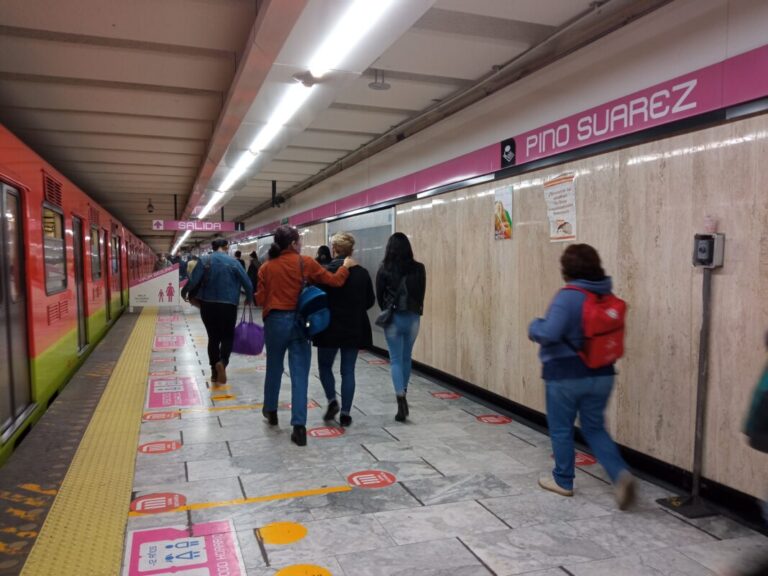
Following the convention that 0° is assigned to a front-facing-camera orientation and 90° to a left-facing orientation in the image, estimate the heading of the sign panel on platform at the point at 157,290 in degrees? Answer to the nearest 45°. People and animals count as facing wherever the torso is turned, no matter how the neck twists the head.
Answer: approximately 0°

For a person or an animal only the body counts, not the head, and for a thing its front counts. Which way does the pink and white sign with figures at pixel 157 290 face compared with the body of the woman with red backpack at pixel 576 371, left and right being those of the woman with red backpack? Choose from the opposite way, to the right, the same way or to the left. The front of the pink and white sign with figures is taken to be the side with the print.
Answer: the opposite way

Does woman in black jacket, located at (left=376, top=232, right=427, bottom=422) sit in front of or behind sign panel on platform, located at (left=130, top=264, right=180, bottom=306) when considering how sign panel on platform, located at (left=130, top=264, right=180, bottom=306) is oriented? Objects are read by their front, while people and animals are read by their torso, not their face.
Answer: in front

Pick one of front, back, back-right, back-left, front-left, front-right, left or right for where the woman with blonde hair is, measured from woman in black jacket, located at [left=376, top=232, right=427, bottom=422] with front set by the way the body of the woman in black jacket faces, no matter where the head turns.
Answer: back-left

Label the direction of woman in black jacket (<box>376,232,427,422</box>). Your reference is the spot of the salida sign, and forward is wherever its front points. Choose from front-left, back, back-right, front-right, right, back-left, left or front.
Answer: front

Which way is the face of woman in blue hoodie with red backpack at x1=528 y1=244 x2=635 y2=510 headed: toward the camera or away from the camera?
away from the camera

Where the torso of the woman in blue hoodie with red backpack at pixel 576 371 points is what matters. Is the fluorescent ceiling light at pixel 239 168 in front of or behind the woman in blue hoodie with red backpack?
in front

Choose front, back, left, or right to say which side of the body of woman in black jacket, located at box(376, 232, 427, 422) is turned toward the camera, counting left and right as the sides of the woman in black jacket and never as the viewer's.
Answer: back

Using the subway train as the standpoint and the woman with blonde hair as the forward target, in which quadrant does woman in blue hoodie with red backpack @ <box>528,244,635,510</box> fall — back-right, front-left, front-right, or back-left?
front-right

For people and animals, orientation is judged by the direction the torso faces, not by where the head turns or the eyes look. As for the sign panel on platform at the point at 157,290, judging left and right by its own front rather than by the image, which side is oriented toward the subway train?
front

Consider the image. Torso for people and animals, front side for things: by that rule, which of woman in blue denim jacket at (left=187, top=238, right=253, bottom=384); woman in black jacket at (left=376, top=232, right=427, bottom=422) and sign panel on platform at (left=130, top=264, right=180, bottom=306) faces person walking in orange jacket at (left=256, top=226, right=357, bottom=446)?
the sign panel on platform

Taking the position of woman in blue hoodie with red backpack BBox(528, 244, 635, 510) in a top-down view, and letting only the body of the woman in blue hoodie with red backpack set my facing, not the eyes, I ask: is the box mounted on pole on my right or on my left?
on my right

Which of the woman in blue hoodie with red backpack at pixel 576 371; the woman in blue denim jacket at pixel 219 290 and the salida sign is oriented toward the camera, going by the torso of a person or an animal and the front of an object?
the salida sign

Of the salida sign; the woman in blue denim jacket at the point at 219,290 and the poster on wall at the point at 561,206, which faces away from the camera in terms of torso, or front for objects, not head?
the woman in blue denim jacket

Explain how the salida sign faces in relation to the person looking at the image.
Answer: facing the viewer

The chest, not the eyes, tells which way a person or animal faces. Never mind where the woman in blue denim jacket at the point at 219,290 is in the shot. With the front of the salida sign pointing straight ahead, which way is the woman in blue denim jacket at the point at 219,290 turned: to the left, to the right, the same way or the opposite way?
the opposite way

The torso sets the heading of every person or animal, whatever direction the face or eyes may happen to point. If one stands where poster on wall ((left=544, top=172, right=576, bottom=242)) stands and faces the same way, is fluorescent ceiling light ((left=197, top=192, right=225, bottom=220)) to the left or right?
on its right

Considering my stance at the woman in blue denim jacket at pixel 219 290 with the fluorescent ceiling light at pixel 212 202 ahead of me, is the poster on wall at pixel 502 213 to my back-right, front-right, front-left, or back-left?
back-right
